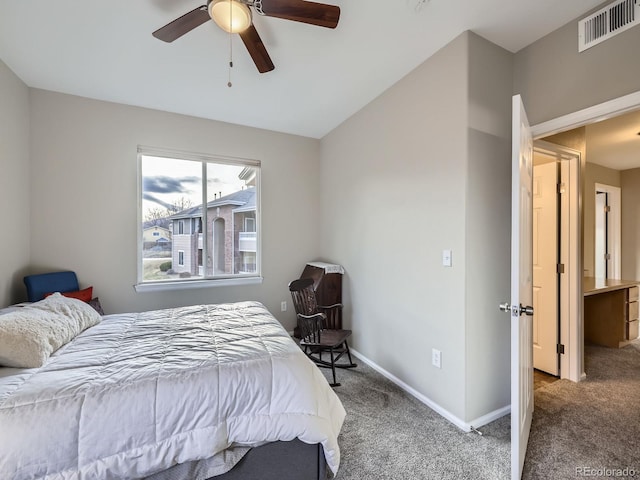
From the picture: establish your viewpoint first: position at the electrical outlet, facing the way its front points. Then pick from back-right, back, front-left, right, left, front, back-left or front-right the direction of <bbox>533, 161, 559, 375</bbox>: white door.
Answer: back

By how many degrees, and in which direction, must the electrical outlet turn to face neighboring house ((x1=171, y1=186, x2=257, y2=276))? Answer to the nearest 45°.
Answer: approximately 45° to its right

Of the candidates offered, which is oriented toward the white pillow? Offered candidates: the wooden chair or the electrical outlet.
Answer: the electrical outlet

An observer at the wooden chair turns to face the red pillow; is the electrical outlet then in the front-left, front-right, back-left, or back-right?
back-left

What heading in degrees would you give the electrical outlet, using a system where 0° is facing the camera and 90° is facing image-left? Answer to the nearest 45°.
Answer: approximately 45°

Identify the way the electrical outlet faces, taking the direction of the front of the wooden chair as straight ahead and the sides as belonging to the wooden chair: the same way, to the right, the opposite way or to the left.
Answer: to the right

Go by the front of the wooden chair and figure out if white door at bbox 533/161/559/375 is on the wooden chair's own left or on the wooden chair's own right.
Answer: on the wooden chair's own left
